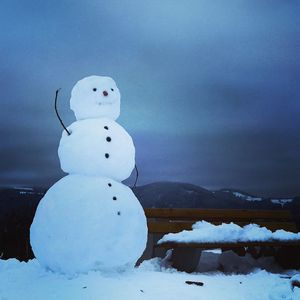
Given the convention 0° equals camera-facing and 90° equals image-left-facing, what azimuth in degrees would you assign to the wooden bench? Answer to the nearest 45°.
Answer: approximately 0°

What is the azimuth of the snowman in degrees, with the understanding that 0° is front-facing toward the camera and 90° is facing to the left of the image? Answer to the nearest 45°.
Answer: approximately 315°
